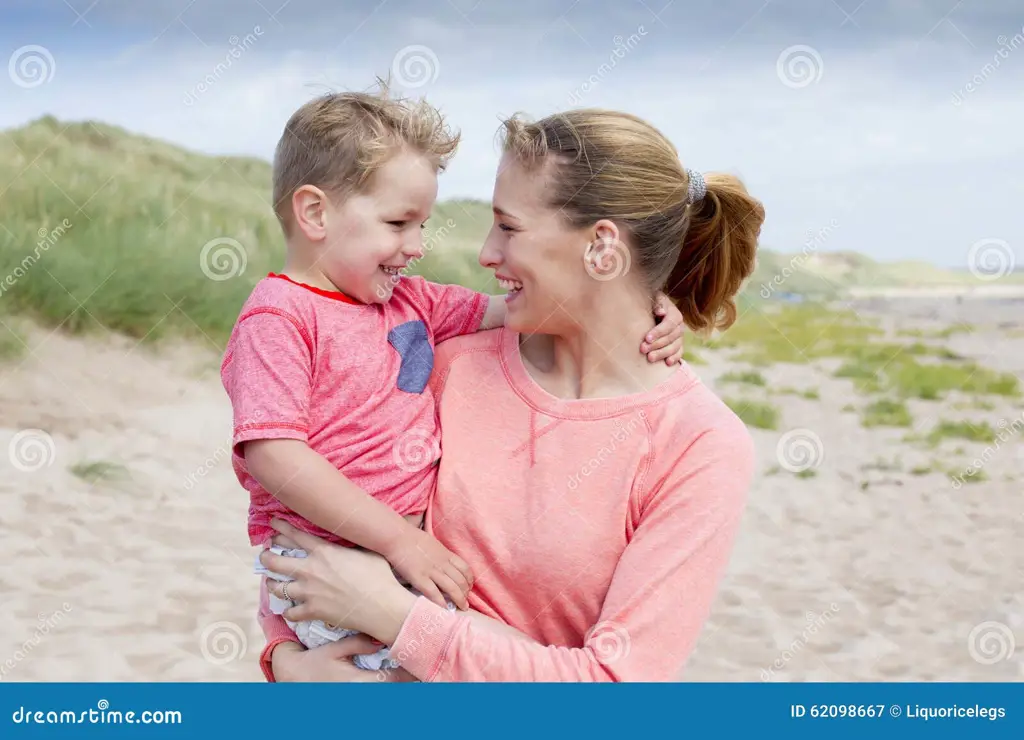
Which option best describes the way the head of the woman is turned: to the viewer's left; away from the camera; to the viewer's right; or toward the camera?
to the viewer's left

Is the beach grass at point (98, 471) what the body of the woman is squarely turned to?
no

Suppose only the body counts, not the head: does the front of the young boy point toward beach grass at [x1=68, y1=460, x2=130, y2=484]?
no

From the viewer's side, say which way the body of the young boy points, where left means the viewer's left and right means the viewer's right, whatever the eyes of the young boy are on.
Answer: facing the viewer and to the right of the viewer

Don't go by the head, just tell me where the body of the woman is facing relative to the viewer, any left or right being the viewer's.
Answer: facing the viewer and to the left of the viewer
